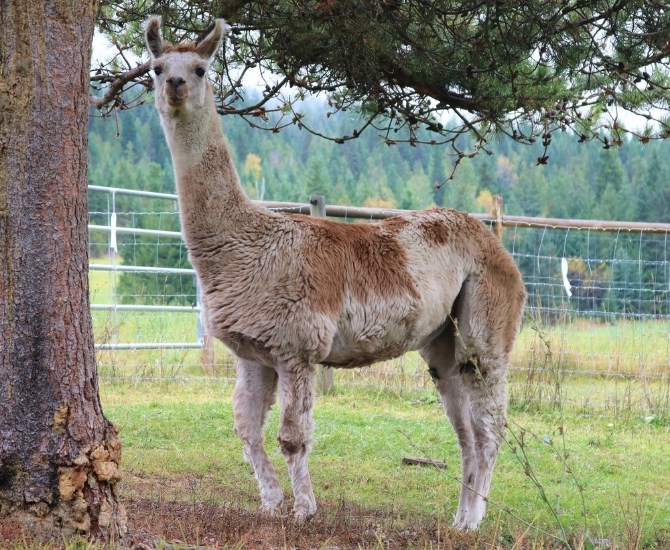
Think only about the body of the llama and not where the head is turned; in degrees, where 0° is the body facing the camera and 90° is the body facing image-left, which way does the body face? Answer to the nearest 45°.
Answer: approximately 90°

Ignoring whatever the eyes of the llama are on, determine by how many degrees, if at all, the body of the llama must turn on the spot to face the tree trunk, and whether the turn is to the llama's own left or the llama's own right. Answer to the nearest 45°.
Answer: approximately 45° to the llama's own left
